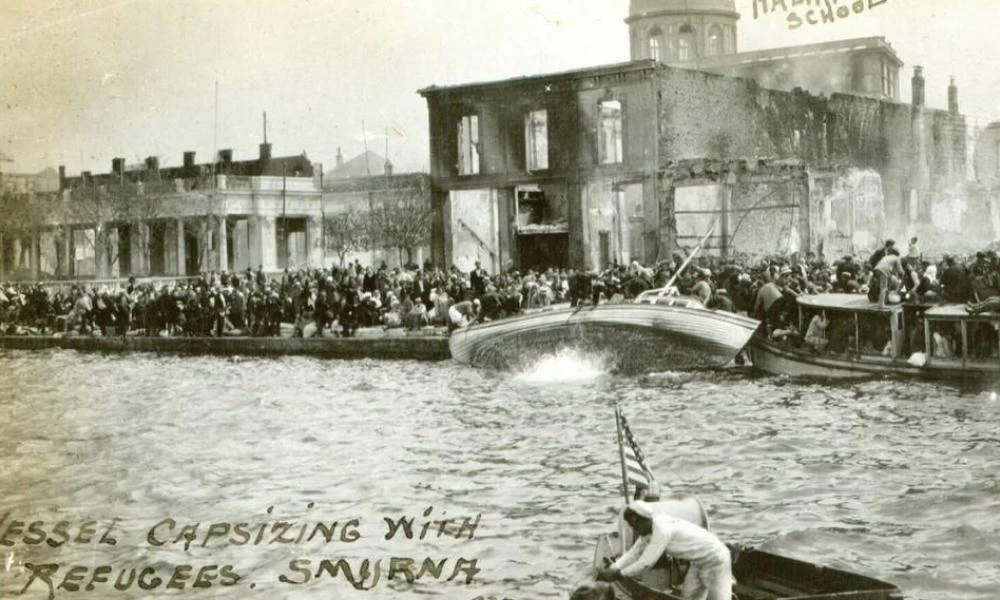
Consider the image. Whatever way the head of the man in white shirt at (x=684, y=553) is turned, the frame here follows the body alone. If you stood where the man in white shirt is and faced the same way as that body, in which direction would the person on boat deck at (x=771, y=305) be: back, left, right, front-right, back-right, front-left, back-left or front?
right

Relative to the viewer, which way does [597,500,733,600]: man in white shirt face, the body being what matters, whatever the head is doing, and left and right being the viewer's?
facing to the left of the viewer

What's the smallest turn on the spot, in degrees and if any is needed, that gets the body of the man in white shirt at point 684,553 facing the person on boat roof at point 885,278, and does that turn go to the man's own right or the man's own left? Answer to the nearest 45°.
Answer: approximately 90° to the man's own right

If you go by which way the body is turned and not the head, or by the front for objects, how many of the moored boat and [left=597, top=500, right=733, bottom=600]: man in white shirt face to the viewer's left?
2

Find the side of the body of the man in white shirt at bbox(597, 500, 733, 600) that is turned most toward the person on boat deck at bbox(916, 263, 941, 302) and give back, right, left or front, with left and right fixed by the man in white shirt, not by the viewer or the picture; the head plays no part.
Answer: right

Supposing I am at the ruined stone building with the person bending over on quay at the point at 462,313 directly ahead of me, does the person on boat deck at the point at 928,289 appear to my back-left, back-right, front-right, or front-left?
front-left

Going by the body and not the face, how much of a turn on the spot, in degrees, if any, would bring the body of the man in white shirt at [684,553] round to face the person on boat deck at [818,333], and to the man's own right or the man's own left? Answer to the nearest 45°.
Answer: approximately 90° to the man's own right

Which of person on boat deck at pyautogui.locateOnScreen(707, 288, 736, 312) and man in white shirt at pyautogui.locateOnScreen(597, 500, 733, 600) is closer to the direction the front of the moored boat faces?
the person on boat deck

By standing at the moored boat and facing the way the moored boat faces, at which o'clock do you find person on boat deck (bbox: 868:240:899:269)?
The person on boat deck is roughly at 3 o'clock from the moored boat.

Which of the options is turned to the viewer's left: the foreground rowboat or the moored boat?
the moored boat

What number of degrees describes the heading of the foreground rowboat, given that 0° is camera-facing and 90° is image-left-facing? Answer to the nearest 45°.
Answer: approximately 270°

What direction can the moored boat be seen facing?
to the viewer's left
